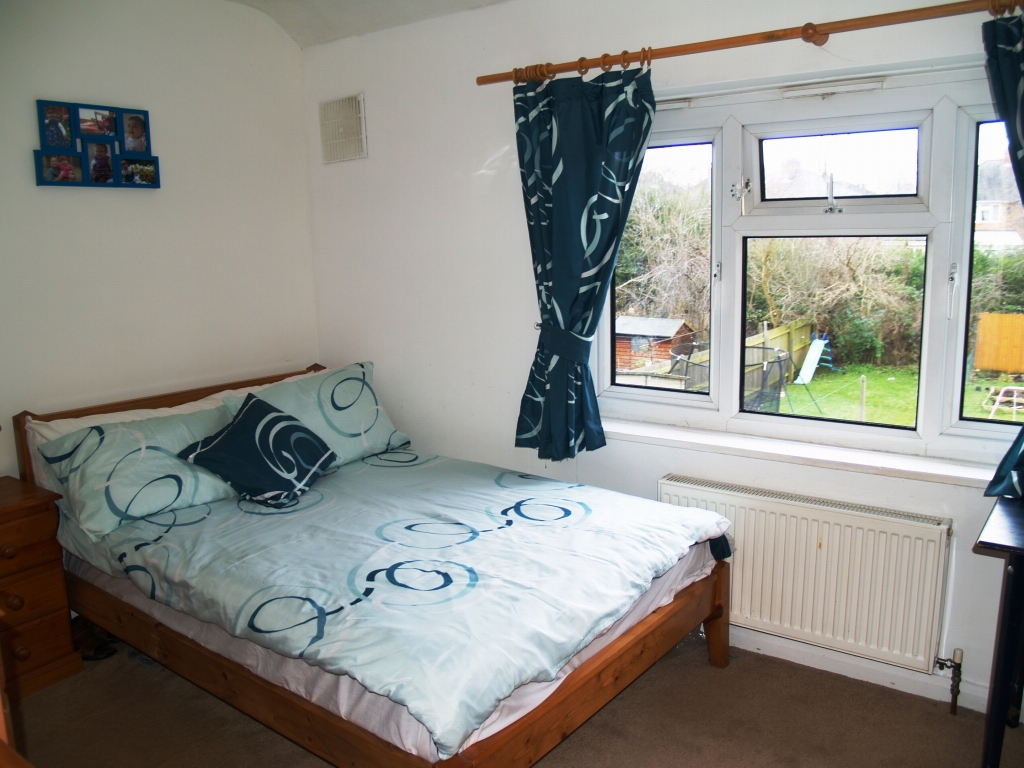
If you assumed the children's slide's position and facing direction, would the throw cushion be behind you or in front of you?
in front

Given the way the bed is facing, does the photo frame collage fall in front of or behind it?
behind

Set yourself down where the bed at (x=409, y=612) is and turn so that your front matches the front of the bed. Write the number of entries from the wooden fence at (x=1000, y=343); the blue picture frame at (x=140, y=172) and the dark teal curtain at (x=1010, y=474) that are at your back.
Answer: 1

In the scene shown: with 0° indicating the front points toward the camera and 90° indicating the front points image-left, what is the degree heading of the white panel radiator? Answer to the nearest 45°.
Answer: approximately 45°

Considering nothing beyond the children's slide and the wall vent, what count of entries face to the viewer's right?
0

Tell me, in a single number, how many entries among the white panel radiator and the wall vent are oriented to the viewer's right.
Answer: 0

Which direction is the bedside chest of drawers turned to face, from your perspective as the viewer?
facing the viewer and to the right of the viewer

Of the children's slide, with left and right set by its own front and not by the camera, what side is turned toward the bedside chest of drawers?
front
